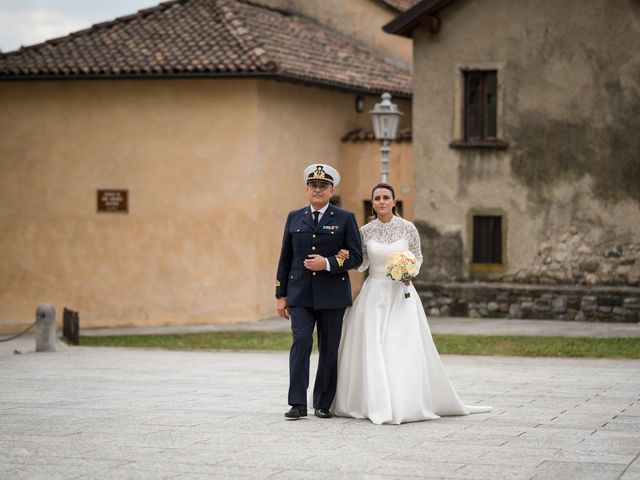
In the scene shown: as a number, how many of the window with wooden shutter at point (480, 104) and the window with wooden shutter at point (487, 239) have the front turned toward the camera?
2

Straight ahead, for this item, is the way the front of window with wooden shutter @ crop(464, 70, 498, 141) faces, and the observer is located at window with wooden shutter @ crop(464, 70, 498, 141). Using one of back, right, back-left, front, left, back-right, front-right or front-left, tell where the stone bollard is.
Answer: front-right

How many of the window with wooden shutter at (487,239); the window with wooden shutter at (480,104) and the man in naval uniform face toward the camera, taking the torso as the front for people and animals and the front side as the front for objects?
3

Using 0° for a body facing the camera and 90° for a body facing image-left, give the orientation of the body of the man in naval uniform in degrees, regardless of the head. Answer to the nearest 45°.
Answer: approximately 0°

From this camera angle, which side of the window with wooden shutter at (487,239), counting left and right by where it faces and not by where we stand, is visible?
front

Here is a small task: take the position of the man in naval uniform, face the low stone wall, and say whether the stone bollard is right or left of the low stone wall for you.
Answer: left

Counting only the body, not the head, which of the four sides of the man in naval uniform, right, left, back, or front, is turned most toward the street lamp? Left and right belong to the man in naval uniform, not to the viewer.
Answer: back

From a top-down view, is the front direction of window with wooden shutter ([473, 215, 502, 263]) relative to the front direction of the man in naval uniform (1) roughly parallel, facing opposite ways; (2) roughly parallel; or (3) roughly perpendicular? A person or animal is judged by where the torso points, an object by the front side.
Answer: roughly parallel

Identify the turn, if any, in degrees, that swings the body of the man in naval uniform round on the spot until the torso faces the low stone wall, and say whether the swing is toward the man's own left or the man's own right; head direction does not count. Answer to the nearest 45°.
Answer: approximately 180°

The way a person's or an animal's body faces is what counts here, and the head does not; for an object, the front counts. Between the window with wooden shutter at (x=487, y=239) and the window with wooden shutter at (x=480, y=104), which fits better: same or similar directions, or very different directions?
same or similar directions

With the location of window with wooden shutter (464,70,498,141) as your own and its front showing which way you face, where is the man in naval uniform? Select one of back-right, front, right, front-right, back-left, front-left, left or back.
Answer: front

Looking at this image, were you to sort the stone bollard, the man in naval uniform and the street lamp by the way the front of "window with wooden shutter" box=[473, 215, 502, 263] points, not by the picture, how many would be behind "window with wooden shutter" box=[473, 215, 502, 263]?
0

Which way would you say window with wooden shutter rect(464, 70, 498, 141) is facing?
toward the camera

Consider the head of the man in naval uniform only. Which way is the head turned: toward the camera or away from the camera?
toward the camera

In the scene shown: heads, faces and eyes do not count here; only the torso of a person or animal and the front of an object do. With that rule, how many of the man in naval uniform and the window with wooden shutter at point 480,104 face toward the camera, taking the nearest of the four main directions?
2
